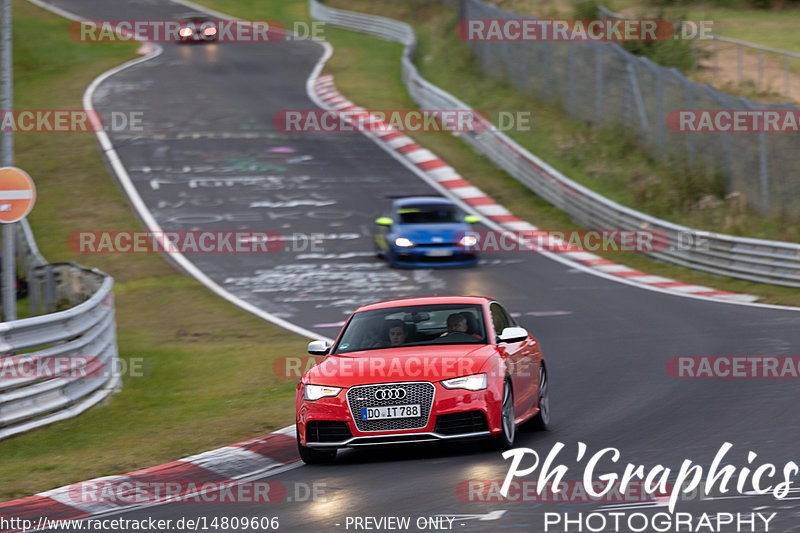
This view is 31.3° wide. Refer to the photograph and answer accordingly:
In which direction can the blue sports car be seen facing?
toward the camera

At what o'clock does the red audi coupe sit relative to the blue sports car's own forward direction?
The red audi coupe is roughly at 12 o'clock from the blue sports car.

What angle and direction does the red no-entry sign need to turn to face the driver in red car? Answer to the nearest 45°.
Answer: approximately 45° to its left

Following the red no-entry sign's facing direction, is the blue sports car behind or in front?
behind

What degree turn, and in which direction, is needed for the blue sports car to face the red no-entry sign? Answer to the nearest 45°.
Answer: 0° — it already faces it

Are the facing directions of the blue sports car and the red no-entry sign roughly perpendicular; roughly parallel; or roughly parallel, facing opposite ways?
roughly parallel

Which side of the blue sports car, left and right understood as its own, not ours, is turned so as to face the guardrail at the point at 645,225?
left

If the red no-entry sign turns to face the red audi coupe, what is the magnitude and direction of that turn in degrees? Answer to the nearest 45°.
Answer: approximately 45° to its left

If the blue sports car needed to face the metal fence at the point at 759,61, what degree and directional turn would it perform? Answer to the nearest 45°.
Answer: approximately 135° to its left

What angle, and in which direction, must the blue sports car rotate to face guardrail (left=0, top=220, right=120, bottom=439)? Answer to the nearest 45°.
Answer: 0° — it already faces it

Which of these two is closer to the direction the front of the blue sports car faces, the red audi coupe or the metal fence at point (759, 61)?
the red audi coupe

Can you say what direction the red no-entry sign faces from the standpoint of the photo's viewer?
facing the viewer

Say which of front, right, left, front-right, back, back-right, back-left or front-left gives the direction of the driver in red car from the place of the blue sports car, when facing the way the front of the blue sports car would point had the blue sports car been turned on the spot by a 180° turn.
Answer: back

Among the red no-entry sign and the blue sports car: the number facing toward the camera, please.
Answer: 2
